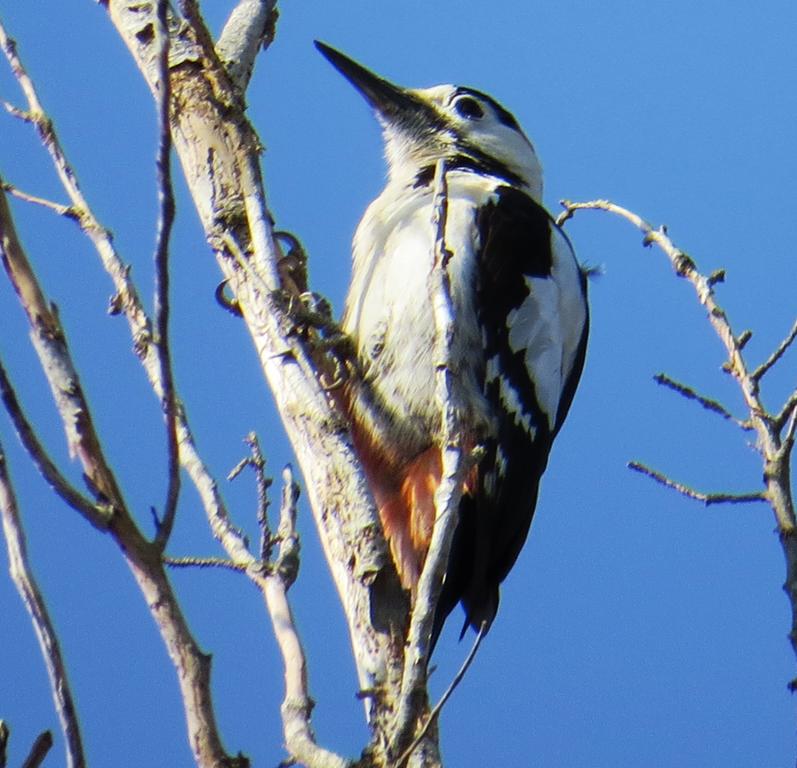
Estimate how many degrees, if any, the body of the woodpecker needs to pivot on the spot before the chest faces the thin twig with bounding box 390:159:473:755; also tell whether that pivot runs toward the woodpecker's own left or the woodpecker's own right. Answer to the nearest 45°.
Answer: approximately 90° to the woodpecker's own left

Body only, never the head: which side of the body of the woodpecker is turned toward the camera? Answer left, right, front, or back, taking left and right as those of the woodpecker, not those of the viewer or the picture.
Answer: left

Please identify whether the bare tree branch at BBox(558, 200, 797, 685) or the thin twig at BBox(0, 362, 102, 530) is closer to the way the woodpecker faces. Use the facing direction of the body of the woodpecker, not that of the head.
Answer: the thin twig

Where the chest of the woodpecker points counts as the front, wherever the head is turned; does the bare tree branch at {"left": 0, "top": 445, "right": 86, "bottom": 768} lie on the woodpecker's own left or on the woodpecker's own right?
on the woodpecker's own right
